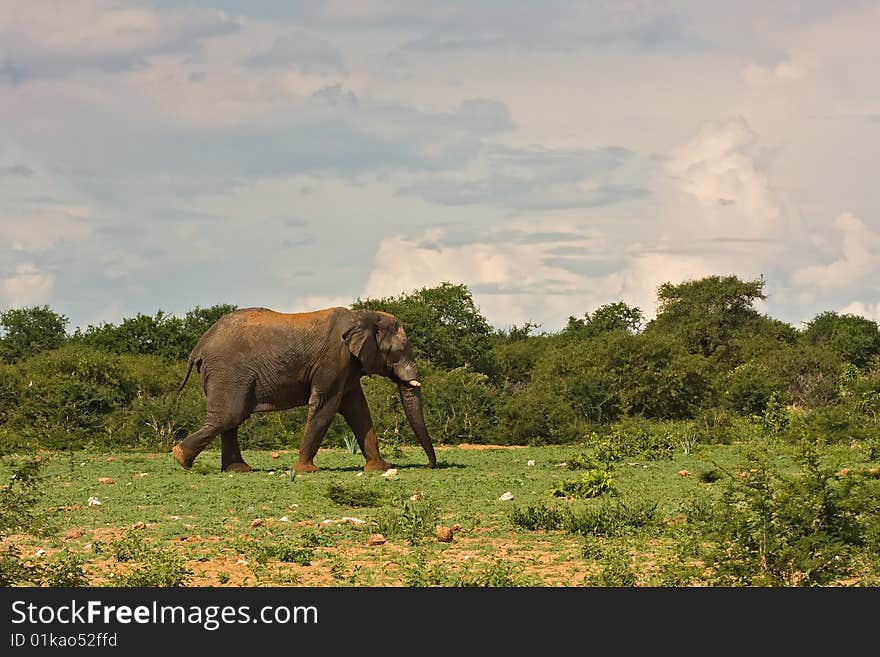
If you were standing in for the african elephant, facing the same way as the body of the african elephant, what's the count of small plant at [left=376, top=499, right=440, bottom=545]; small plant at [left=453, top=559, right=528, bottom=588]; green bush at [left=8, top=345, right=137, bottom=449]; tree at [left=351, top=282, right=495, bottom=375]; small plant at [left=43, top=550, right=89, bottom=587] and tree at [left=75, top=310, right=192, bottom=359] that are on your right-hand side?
3

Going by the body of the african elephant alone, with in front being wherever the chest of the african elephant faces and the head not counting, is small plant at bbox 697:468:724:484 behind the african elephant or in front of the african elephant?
in front

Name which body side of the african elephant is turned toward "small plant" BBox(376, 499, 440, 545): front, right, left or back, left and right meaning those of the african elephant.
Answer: right

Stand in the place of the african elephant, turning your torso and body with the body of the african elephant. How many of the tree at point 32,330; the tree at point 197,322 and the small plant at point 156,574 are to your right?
1

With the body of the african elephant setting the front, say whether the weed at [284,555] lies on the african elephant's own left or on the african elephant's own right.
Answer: on the african elephant's own right

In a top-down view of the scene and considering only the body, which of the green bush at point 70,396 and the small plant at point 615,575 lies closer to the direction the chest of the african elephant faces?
the small plant

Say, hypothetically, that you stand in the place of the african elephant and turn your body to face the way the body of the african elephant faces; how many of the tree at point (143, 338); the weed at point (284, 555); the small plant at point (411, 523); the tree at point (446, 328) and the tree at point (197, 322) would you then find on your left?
3

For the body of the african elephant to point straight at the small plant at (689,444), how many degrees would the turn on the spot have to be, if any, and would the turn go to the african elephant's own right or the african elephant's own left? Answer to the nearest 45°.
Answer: approximately 45° to the african elephant's own left

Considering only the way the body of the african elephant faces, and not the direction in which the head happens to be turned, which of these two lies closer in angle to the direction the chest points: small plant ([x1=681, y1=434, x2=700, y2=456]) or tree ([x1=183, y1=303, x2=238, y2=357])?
the small plant

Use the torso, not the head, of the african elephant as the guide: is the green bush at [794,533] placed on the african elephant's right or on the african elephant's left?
on the african elephant's right

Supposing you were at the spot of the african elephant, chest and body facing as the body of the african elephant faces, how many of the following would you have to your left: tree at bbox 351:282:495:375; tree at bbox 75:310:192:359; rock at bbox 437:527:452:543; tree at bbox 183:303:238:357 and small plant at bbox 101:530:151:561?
3

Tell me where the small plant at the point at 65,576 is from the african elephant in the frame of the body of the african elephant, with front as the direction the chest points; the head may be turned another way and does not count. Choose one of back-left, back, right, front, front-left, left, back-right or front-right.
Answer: right

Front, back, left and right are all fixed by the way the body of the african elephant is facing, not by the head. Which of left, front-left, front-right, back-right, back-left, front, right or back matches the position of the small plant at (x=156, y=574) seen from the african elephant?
right

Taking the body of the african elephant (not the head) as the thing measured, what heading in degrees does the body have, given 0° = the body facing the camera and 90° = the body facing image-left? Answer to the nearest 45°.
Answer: approximately 270°
